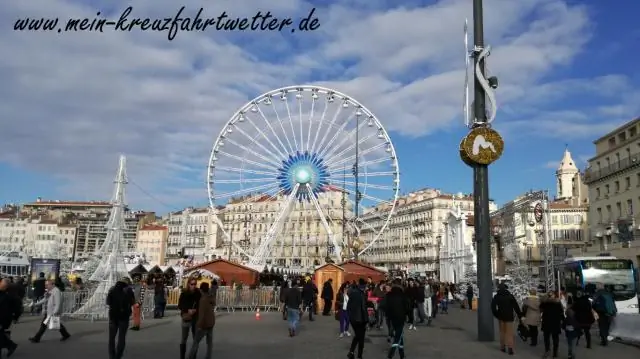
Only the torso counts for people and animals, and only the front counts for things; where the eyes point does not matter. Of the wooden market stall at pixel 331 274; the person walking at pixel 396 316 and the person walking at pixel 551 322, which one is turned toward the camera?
the wooden market stall

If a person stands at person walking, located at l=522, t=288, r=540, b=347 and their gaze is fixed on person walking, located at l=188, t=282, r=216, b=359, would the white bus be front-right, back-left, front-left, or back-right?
back-right

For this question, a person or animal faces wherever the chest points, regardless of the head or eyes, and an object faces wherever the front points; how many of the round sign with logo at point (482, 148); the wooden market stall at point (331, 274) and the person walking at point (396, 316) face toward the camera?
2

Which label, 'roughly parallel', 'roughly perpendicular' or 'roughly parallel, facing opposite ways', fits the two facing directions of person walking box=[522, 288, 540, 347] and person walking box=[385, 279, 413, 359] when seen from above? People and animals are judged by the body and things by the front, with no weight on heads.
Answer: roughly parallel

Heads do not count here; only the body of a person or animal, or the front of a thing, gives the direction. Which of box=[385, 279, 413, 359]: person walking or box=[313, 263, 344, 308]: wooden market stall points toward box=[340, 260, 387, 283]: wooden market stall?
the person walking

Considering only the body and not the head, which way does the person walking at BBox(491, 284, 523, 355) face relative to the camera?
away from the camera

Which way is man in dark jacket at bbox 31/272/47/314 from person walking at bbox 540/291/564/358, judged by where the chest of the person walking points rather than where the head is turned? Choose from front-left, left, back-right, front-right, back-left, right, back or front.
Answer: left

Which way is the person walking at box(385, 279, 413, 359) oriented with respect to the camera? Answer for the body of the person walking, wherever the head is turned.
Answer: away from the camera

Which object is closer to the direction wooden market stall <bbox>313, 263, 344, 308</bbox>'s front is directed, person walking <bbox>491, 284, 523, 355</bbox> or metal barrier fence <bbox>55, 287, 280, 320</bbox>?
the person walking

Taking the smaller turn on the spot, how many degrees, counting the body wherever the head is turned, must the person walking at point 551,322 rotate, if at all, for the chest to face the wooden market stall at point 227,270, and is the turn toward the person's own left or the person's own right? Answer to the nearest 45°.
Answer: approximately 45° to the person's own left

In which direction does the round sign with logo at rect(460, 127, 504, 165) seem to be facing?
toward the camera

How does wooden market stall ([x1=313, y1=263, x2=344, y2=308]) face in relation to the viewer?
toward the camera
